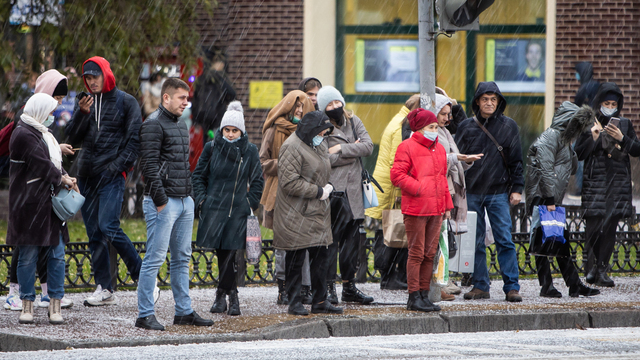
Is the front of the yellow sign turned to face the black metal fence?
yes

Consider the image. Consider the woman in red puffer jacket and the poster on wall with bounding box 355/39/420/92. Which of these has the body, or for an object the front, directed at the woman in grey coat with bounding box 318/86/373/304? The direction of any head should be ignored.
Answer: the poster on wall

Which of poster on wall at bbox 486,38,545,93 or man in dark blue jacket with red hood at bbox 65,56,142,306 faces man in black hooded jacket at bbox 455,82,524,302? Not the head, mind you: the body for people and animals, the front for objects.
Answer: the poster on wall

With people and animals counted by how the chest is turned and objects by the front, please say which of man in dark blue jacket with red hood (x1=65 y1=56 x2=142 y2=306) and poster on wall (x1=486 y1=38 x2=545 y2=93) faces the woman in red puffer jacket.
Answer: the poster on wall

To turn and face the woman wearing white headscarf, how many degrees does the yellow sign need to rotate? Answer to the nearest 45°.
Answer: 0° — it already faces them

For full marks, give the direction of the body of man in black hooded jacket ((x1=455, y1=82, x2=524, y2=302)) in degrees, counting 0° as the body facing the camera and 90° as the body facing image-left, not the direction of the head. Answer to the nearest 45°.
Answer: approximately 0°

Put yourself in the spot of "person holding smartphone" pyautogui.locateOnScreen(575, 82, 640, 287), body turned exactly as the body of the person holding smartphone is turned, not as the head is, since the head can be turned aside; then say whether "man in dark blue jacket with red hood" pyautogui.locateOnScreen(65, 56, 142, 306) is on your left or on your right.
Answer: on your right

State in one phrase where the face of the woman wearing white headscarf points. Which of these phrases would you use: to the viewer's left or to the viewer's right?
to the viewer's right

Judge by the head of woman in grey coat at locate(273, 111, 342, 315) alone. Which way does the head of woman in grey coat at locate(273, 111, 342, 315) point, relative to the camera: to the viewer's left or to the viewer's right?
to the viewer's right

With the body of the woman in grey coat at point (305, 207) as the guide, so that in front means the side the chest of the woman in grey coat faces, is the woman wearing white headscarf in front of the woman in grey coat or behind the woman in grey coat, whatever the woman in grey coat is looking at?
behind

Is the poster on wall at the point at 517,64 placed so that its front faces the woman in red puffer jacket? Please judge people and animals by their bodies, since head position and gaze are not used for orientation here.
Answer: yes
